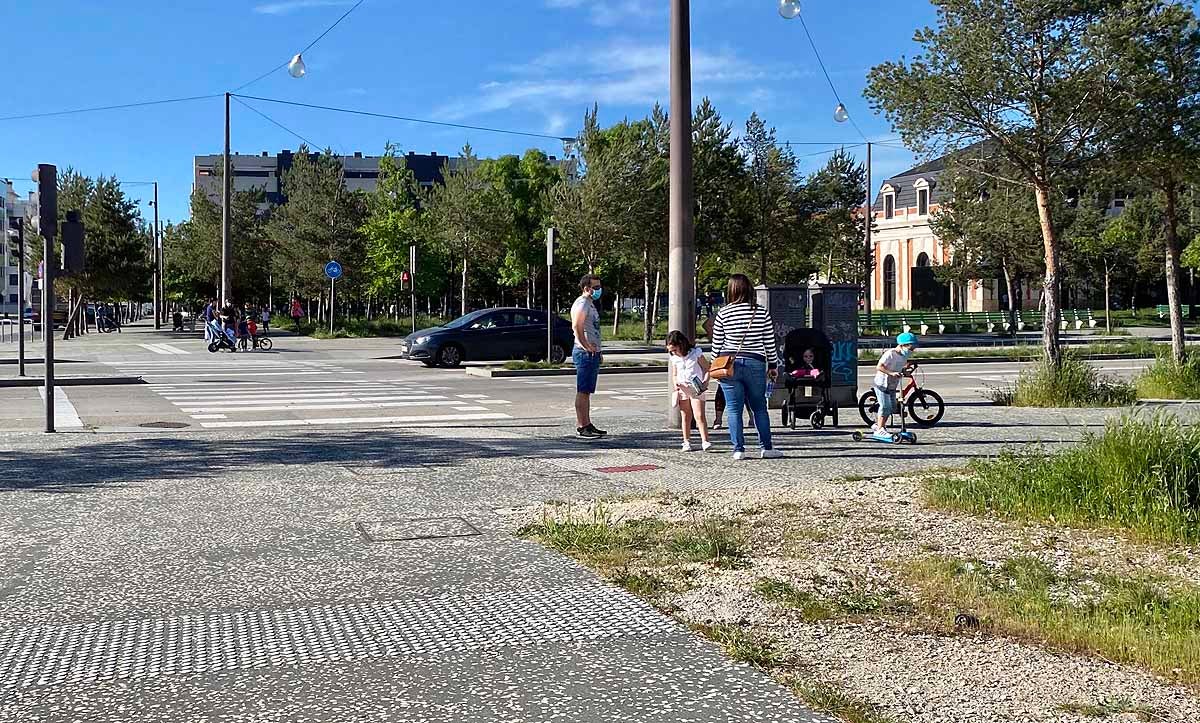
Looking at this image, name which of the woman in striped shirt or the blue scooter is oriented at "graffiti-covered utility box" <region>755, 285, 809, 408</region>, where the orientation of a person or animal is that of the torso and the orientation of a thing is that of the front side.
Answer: the woman in striped shirt

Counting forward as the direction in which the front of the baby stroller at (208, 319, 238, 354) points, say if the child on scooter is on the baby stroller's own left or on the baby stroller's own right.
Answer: on the baby stroller's own right

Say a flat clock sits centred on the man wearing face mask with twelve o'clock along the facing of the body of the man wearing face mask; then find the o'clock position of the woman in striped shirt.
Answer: The woman in striped shirt is roughly at 2 o'clock from the man wearing face mask.

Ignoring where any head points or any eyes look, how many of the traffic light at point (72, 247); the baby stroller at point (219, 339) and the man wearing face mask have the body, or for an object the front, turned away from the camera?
1

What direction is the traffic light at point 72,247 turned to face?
away from the camera

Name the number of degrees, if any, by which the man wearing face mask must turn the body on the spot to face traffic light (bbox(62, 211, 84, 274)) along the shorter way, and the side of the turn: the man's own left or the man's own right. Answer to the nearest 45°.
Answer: approximately 180°

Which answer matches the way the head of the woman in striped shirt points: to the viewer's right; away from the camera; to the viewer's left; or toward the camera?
away from the camera

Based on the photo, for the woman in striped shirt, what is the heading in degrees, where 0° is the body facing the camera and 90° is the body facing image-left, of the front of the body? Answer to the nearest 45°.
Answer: approximately 180°

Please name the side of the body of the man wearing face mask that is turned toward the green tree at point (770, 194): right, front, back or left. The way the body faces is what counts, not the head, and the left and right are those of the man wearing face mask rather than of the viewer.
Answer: left

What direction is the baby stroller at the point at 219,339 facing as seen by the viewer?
to the viewer's right

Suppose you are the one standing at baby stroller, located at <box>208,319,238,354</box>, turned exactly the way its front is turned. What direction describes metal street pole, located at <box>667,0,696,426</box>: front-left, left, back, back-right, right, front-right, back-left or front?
right

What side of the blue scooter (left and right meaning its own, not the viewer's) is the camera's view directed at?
right
